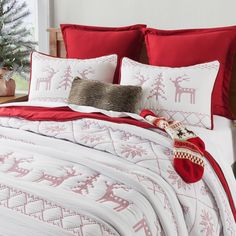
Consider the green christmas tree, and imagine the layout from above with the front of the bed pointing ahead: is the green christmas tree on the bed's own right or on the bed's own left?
on the bed's own right

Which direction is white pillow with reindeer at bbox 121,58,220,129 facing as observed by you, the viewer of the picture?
facing the viewer and to the left of the viewer

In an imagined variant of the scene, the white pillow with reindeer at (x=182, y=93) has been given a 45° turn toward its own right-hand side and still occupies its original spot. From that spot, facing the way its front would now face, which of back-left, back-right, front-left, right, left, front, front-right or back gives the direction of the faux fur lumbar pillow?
front
